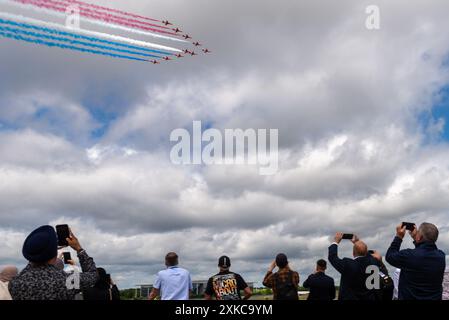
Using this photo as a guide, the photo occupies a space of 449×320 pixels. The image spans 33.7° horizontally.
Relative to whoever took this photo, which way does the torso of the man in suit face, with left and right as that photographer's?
facing away from the viewer and to the left of the viewer

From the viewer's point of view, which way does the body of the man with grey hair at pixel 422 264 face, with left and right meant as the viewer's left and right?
facing away from the viewer and to the left of the viewer

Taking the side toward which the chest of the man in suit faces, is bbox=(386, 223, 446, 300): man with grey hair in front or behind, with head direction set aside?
behind

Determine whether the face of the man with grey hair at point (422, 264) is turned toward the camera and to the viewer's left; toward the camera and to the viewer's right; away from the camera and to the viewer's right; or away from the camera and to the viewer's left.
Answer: away from the camera and to the viewer's left
